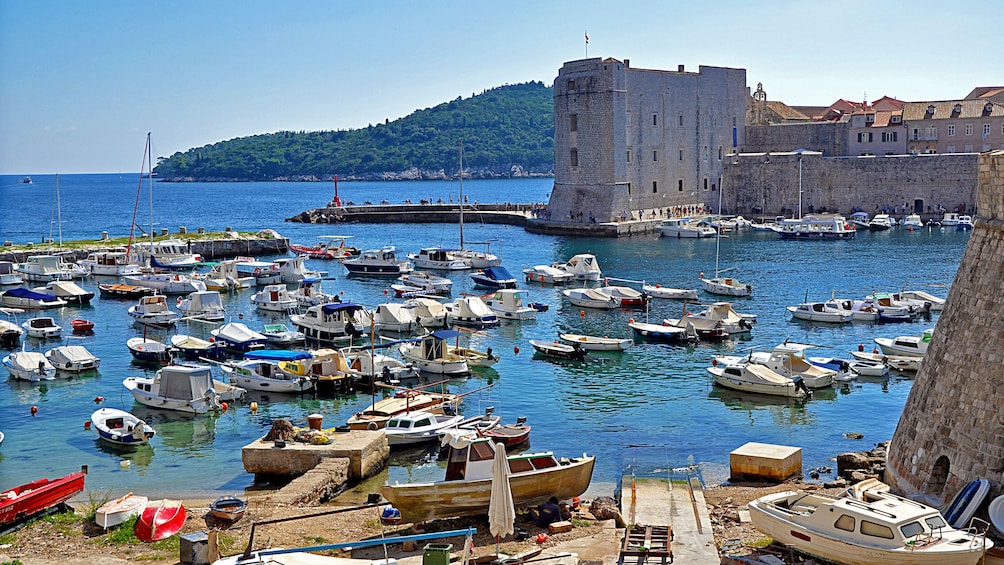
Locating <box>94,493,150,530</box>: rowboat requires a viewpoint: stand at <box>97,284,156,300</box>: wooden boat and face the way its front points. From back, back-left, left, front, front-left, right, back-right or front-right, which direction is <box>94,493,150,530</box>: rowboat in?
left

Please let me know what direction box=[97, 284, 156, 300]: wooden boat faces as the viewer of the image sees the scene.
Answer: facing to the left of the viewer

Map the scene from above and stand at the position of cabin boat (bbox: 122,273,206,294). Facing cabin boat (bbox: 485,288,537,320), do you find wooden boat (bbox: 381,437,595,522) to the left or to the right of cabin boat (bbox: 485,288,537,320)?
right

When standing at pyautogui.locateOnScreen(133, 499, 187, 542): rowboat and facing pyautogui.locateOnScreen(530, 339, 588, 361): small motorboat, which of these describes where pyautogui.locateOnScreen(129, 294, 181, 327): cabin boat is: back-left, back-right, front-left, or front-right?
front-left

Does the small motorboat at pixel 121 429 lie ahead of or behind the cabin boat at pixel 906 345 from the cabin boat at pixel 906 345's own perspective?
ahead

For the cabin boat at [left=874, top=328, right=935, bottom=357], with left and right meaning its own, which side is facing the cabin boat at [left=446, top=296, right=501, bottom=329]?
front

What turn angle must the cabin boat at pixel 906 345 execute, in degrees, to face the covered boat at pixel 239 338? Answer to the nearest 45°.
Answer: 0° — it already faces it

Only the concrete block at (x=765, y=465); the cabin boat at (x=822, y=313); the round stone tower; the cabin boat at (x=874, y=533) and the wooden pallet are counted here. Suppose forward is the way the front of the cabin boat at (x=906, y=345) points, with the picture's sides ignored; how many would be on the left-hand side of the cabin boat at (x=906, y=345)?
4

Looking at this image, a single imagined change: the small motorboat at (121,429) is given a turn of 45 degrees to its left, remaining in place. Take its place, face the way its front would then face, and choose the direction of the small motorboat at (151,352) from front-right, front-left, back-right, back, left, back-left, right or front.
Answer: right

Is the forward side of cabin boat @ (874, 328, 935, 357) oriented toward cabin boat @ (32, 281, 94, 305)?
yes

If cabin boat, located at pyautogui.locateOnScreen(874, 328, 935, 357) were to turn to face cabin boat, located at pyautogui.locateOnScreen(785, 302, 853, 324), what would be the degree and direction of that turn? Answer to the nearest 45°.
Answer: approximately 45° to its right

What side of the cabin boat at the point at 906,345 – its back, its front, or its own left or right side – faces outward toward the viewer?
left
